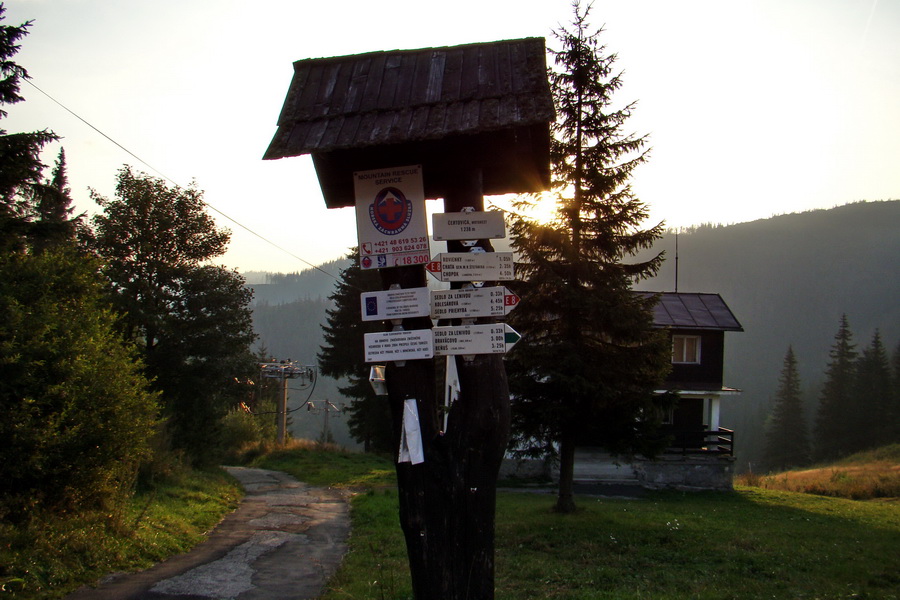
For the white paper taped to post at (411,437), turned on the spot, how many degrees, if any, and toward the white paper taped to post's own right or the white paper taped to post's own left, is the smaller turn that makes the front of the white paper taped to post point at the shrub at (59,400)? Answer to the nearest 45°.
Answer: approximately 135° to the white paper taped to post's own right

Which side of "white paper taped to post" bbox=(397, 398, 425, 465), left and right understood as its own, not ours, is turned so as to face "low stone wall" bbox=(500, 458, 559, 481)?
back

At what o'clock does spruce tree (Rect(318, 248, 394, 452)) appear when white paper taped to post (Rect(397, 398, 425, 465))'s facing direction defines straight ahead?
The spruce tree is roughly at 6 o'clock from the white paper taped to post.

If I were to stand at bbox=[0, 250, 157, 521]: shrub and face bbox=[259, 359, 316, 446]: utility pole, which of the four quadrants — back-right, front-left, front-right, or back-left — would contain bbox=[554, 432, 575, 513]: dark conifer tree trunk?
front-right

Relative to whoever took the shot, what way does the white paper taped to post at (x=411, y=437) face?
facing the viewer

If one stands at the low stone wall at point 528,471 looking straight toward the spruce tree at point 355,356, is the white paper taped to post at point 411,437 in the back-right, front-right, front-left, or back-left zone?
back-left

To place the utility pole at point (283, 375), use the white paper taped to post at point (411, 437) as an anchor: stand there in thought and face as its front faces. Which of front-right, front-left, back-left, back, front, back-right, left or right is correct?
back

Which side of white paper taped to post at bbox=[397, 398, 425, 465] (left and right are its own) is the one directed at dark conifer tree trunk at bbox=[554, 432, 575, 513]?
back

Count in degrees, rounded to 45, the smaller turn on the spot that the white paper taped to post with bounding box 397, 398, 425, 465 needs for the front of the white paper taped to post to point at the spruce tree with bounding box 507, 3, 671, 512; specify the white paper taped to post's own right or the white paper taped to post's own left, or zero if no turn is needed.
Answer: approximately 180°
